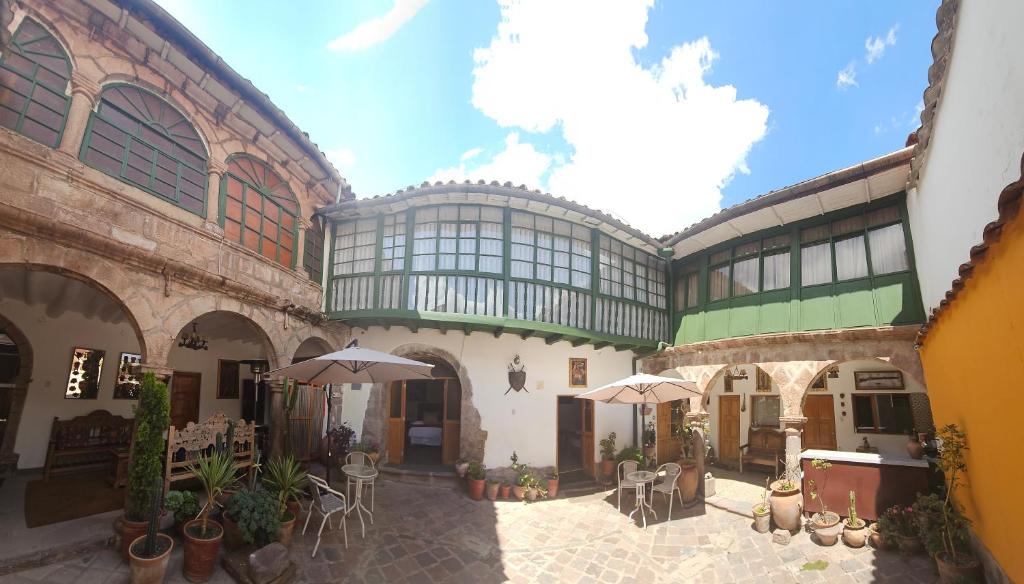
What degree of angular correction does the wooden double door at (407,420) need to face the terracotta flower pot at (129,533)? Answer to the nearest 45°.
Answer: approximately 45° to its right

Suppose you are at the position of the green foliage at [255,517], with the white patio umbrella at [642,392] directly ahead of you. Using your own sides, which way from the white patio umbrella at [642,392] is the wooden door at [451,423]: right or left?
left

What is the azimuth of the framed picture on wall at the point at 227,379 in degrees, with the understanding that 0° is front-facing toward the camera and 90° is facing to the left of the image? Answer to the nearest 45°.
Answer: approximately 315°

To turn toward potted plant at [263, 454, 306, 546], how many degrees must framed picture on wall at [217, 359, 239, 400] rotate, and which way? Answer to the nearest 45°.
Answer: approximately 45° to its right

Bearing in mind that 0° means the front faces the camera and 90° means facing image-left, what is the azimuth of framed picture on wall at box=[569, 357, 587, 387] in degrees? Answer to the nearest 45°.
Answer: approximately 0°

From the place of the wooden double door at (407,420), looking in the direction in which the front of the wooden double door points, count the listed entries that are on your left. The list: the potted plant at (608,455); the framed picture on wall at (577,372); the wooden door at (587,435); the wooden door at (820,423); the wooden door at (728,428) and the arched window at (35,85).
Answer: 5

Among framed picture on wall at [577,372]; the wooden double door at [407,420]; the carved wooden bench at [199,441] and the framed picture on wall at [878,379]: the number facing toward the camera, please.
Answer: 3

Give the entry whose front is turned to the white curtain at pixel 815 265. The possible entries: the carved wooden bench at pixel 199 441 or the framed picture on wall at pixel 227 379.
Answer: the framed picture on wall

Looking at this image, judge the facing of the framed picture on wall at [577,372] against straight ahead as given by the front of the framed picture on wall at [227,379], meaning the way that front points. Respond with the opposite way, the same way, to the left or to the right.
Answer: to the right

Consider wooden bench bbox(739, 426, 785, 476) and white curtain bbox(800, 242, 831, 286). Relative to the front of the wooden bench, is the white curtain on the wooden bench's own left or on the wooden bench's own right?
on the wooden bench's own left
